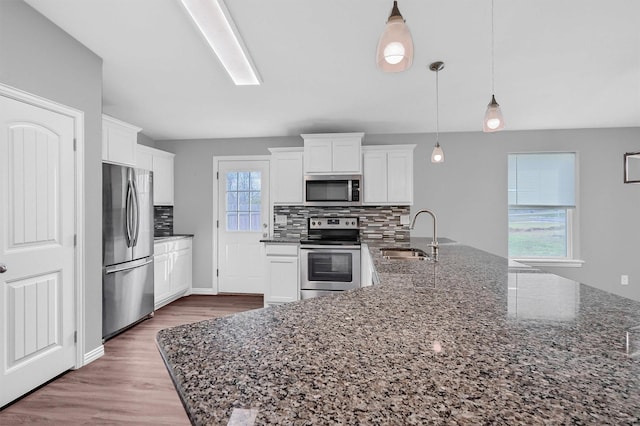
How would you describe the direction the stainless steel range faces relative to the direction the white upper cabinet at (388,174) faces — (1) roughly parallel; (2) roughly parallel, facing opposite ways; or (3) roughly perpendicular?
roughly parallel

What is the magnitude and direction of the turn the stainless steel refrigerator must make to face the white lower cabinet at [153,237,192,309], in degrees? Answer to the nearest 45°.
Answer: approximately 90° to its left

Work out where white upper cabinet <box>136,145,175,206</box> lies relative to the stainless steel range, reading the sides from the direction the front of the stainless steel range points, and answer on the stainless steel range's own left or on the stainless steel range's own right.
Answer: on the stainless steel range's own right

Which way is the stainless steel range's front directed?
toward the camera

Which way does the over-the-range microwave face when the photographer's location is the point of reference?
facing the viewer

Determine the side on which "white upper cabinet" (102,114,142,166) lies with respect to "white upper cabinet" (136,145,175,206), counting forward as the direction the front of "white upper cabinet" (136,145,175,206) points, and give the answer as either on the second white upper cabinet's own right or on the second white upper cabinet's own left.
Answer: on the second white upper cabinet's own right

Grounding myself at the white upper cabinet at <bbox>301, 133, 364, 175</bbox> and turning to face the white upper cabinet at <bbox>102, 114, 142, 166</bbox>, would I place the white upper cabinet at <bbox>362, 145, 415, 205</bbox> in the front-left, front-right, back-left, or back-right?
back-left

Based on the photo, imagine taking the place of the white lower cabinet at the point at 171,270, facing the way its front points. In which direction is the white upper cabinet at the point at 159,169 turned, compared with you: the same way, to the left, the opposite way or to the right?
the same way

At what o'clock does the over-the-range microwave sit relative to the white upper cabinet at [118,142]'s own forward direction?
The over-the-range microwave is roughly at 11 o'clock from the white upper cabinet.

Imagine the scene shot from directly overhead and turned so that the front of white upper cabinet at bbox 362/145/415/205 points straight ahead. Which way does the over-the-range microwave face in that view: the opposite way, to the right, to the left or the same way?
the same way

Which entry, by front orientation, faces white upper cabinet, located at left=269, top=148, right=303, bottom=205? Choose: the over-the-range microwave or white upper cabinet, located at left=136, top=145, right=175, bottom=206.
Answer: white upper cabinet, located at left=136, top=145, right=175, bottom=206

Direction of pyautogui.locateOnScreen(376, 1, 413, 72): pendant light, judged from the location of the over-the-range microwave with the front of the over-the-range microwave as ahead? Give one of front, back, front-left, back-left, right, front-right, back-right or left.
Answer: front

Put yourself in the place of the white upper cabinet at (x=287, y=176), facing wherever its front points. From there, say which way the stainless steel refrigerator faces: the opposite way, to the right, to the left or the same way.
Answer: to the left

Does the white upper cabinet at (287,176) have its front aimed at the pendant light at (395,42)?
yes

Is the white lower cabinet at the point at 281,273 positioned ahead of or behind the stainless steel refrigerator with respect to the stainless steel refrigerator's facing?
ahead

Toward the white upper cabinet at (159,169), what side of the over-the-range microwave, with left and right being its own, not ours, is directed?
right

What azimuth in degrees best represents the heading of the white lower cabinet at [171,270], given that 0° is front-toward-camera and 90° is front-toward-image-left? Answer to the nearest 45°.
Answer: approximately 315°

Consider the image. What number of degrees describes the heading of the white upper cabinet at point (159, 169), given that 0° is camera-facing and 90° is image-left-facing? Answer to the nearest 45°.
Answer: approximately 315°

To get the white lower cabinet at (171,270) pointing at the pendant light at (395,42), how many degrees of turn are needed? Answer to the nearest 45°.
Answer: approximately 45° to its right
